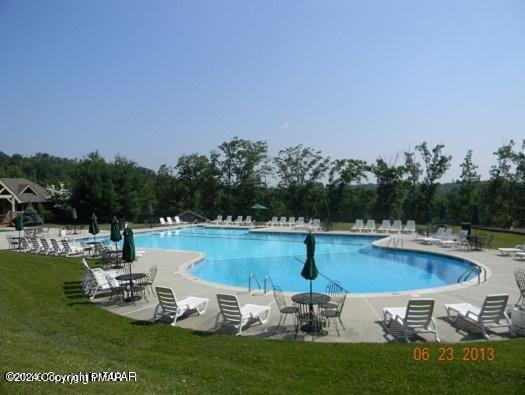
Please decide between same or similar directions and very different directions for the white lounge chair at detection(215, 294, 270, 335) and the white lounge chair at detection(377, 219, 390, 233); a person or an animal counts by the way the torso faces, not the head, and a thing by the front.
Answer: very different directions

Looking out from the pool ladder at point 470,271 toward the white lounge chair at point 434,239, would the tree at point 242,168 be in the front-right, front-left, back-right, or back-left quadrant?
front-left

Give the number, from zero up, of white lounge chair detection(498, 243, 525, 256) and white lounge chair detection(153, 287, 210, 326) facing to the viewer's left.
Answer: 1

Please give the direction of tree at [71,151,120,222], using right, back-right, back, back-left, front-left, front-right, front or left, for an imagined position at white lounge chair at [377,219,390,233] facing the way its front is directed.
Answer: front-right

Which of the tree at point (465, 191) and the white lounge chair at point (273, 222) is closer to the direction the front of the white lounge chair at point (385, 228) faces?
the white lounge chair

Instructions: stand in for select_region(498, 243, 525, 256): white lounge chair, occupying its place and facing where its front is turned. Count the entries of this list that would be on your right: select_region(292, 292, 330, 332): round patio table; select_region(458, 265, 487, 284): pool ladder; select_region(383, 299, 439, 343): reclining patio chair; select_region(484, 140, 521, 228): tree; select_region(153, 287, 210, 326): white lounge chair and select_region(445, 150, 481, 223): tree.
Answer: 2

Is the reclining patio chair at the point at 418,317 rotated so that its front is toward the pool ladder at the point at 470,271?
no

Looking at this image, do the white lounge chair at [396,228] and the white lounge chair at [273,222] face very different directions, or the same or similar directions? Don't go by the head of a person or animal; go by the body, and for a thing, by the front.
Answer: same or similar directions

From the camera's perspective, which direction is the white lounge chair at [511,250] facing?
to the viewer's left

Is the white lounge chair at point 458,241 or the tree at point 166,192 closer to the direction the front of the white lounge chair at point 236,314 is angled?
the white lounge chair

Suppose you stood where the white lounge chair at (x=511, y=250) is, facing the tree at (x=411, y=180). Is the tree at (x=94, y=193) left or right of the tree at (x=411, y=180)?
left

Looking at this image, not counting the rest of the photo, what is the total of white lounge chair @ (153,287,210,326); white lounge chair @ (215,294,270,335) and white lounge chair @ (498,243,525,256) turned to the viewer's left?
1

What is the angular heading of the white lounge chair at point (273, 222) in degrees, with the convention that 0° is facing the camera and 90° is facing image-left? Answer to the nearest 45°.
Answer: approximately 45°

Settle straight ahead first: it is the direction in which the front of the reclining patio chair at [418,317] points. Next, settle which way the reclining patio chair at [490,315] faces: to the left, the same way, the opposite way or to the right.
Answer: the same way

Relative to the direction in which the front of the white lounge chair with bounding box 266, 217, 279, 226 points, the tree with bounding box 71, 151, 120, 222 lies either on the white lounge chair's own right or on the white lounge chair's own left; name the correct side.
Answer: on the white lounge chair's own right

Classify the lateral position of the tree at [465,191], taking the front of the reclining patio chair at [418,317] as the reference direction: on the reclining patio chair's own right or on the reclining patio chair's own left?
on the reclining patio chair's own right

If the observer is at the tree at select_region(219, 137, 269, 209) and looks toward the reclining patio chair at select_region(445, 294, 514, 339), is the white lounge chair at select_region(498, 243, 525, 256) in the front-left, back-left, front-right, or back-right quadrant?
front-left
